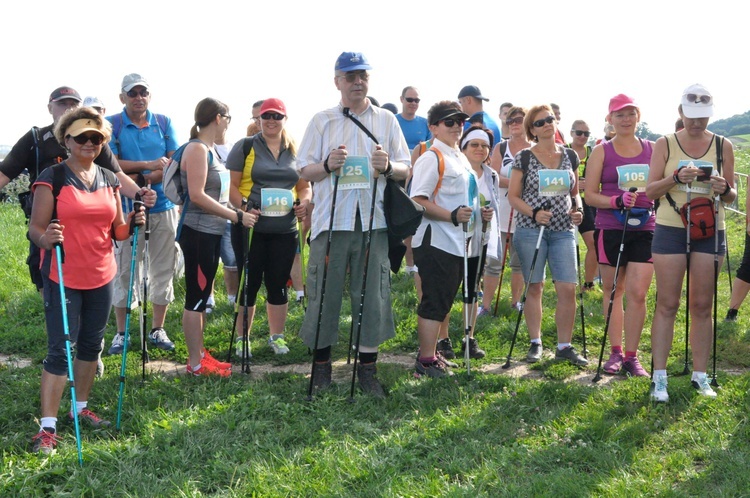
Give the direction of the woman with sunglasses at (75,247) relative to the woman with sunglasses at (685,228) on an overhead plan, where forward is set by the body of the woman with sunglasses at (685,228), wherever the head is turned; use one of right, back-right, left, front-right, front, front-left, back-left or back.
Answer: front-right

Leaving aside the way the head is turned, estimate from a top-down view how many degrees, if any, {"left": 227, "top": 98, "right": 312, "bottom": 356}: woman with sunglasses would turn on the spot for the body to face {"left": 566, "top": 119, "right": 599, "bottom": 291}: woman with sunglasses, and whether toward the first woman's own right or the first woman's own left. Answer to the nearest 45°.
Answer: approximately 135° to the first woman's own left

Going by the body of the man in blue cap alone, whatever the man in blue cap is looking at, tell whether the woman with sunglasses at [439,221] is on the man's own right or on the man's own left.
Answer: on the man's own left

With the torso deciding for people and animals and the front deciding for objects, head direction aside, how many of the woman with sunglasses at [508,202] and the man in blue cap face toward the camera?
2

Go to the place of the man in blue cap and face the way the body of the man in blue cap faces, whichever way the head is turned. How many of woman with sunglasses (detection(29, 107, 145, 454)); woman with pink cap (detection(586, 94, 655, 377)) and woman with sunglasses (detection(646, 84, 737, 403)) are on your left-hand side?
2

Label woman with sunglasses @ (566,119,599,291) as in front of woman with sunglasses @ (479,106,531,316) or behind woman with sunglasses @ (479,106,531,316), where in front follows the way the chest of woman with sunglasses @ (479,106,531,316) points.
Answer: behind
